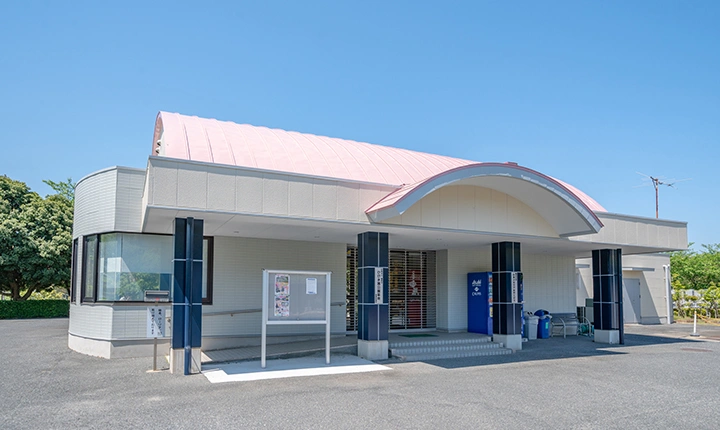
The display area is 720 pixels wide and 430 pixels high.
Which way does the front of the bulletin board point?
toward the camera

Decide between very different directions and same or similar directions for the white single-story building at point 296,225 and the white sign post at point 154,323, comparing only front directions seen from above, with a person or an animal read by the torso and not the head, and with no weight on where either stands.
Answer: same or similar directions

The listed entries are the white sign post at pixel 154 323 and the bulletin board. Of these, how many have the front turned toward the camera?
2

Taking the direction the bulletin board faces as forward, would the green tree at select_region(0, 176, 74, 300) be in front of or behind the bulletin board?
behind

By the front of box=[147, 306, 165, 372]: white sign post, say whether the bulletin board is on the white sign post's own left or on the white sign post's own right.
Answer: on the white sign post's own left

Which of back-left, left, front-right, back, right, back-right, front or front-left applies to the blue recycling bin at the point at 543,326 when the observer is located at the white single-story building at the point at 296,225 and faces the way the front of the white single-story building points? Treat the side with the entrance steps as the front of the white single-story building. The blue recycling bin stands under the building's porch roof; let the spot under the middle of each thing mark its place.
left

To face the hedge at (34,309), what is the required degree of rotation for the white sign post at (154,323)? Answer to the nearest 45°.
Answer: approximately 180°

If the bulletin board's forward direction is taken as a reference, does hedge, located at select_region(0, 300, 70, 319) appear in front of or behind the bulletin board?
behind

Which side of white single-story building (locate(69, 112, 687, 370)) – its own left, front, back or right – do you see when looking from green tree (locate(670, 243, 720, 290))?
left

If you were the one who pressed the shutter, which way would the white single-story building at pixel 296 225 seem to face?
facing the viewer and to the right of the viewer

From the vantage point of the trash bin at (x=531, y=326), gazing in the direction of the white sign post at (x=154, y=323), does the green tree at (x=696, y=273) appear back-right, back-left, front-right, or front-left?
back-right

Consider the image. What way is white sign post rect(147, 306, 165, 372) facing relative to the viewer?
toward the camera
